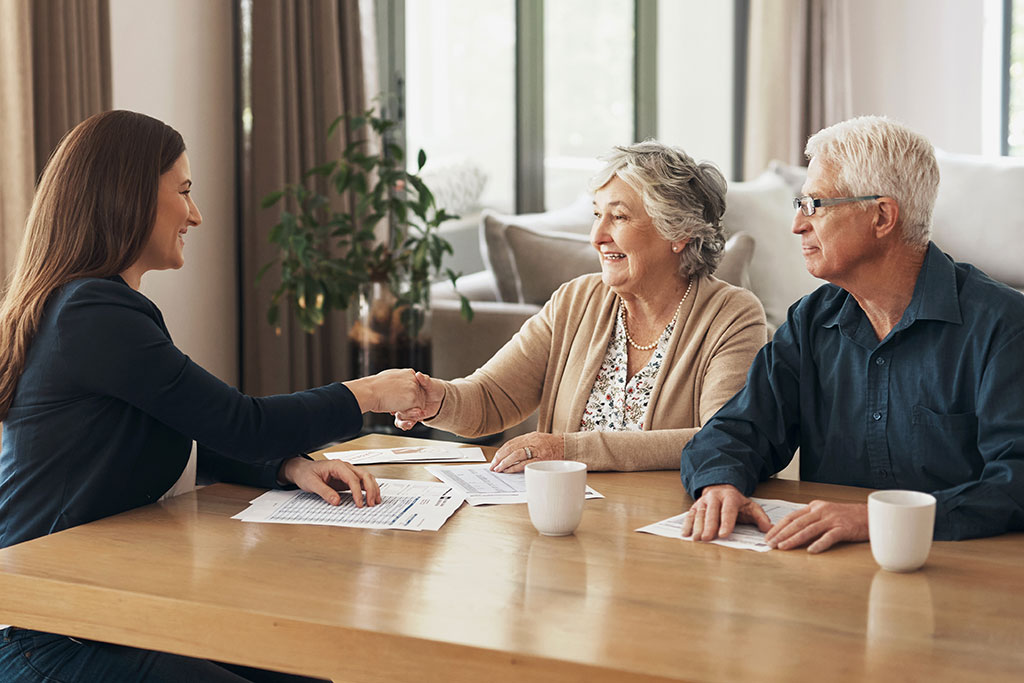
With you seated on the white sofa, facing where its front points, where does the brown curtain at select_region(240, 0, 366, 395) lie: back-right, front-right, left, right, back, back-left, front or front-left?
right

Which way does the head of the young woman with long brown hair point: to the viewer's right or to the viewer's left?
to the viewer's right

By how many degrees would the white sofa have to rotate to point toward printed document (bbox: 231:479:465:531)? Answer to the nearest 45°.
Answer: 0° — it already faces it

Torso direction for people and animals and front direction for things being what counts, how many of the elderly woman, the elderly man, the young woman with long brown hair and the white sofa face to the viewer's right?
1

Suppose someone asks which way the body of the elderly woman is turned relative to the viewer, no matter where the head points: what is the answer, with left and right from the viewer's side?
facing the viewer and to the left of the viewer

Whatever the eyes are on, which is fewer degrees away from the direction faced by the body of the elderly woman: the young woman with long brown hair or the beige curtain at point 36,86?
the young woman with long brown hair

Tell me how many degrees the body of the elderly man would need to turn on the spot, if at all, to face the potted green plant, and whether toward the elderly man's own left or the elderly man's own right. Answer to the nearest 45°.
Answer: approximately 90° to the elderly man's own right

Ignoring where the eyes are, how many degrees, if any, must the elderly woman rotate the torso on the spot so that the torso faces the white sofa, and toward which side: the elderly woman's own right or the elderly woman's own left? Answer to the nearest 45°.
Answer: approximately 135° to the elderly woman's own right

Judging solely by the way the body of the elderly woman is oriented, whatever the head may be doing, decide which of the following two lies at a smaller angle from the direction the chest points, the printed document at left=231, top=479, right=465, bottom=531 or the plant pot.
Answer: the printed document

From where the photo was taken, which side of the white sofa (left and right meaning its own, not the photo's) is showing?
front

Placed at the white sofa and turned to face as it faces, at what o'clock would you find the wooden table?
The wooden table is roughly at 12 o'clock from the white sofa.

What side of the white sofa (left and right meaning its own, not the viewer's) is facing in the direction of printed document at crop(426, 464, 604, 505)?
front

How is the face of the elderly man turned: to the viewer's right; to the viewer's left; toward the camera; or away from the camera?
to the viewer's left

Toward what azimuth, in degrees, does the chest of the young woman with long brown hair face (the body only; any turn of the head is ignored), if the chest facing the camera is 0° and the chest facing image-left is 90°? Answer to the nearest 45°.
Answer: approximately 270°
